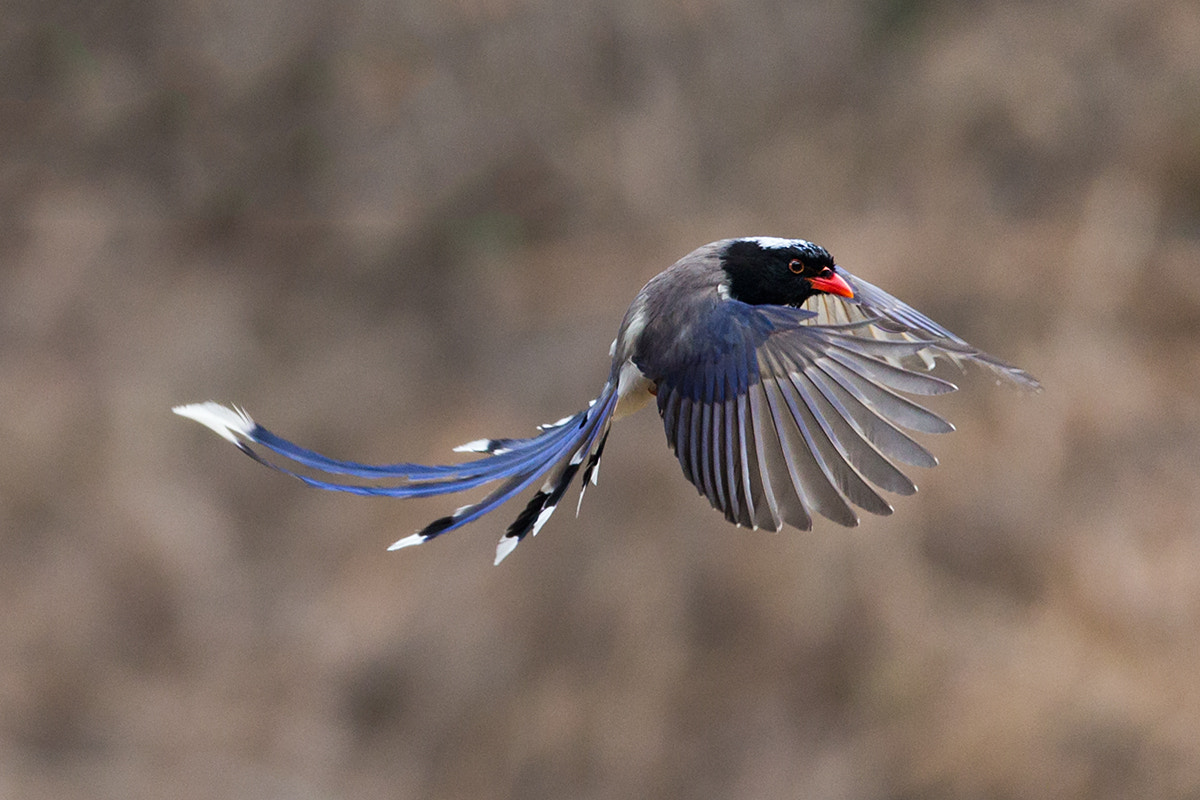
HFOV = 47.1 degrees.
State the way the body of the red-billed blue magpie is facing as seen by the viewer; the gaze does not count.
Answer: to the viewer's right
